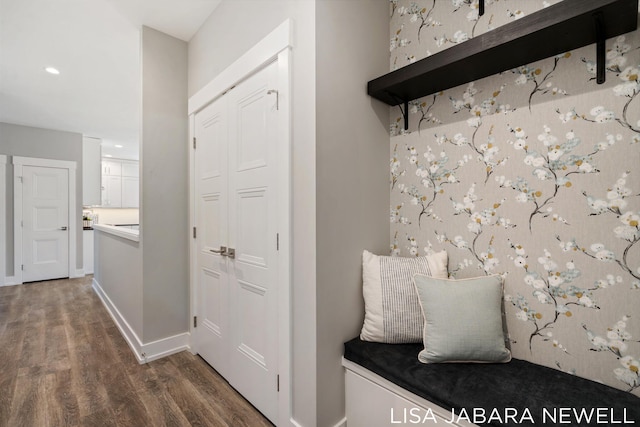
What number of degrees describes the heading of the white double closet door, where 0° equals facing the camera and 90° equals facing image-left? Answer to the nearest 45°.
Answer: approximately 45°

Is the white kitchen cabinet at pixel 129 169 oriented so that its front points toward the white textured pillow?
yes

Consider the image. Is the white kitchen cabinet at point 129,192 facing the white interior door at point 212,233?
yes

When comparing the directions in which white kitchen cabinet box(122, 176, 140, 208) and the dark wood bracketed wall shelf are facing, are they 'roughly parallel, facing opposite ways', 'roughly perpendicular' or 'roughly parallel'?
roughly perpendicular

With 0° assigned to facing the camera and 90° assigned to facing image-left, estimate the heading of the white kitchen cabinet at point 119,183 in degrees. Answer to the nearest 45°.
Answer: approximately 0°
